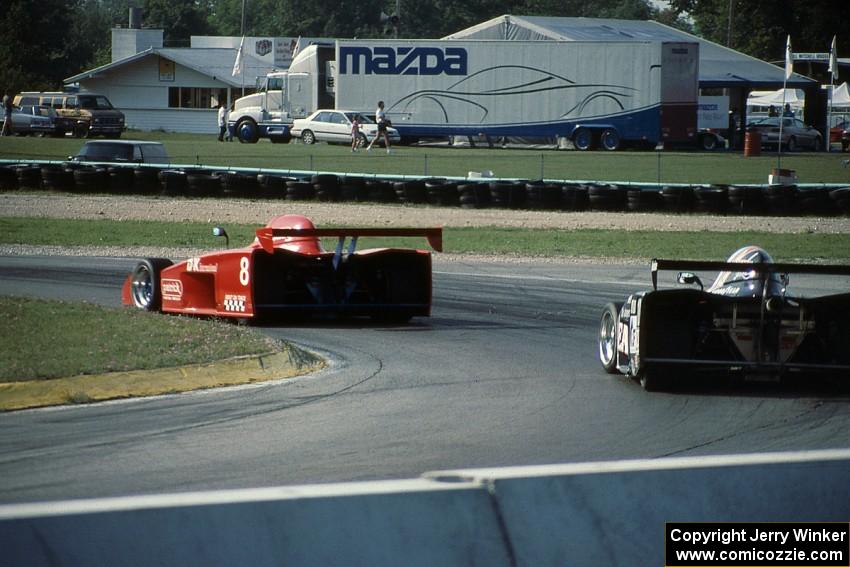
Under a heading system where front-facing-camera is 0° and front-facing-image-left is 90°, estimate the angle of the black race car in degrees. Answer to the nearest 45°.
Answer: approximately 180°

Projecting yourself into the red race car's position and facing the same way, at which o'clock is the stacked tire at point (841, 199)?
The stacked tire is roughly at 3 o'clock from the red race car.

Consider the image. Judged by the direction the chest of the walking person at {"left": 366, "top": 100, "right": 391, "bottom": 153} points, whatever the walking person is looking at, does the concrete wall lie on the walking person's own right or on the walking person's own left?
on the walking person's own right

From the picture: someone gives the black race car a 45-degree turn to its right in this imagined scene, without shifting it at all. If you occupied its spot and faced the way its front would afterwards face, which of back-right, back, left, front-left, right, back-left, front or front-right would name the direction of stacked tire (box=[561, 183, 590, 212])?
front-left

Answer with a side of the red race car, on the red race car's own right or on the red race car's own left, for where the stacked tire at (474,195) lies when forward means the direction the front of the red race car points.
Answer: on the red race car's own right

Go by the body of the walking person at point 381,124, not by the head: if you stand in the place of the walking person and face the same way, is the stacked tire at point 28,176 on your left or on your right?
on your right

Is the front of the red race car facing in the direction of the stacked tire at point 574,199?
no

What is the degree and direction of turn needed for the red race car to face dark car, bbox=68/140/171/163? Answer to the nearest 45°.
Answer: approximately 45° to its right

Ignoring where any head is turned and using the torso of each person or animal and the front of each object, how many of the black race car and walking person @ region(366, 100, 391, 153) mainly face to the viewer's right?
1

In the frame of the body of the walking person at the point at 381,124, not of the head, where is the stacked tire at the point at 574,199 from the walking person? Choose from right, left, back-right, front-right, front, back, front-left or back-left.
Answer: right

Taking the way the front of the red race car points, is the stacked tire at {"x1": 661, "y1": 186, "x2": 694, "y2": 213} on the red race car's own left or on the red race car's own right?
on the red race car's own right

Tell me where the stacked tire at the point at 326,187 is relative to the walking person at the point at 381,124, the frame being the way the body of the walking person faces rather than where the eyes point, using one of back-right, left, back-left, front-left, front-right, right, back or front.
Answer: right

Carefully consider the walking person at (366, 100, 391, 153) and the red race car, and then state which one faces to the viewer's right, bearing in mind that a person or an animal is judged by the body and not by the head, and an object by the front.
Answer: the walking person

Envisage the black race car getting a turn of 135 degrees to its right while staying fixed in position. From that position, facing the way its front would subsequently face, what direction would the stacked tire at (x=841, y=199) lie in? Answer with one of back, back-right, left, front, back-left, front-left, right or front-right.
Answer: back-left

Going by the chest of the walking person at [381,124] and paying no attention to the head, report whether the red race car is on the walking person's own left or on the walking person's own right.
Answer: on the walking person's own right

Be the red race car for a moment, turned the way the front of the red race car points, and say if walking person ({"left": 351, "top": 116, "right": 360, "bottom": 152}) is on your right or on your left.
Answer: on your right

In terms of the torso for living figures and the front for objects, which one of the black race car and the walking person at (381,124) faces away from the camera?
the black race car

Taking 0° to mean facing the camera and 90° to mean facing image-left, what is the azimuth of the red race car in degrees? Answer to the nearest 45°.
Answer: approximately 135°
